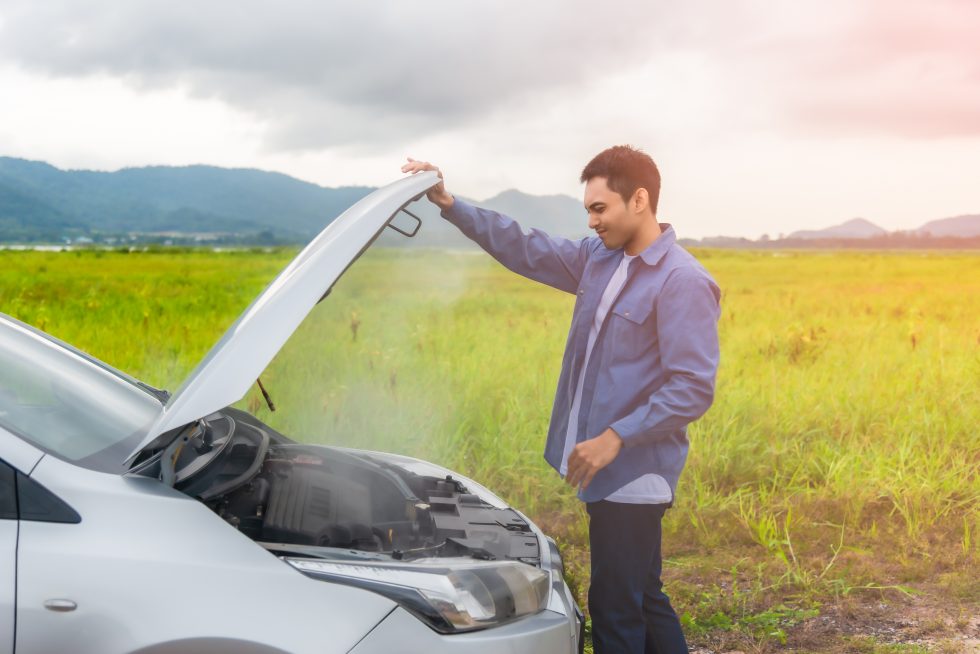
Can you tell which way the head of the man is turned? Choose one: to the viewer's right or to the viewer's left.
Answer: to the viewer's left

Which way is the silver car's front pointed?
to the viewer's right

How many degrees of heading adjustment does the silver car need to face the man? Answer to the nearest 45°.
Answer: approximately 45° to its left
